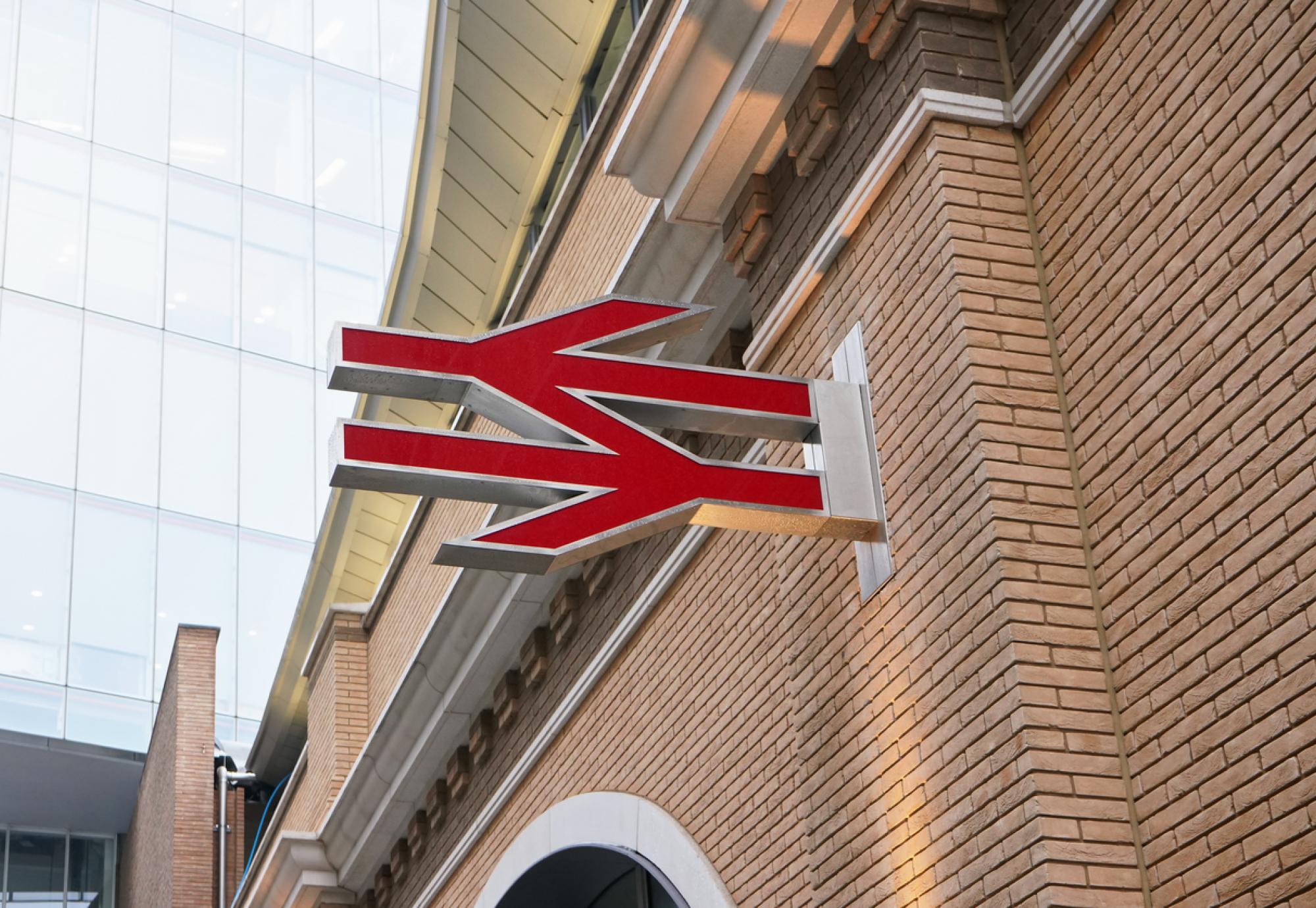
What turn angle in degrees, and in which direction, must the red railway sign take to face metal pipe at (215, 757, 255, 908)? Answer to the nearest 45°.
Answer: approximately 180°

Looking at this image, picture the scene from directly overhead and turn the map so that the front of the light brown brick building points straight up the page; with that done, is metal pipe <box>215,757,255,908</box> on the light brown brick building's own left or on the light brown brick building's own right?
on the light brown brick building's own right

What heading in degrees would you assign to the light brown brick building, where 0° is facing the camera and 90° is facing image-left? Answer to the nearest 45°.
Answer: approximately 45°

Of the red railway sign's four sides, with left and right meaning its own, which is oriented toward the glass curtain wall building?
back

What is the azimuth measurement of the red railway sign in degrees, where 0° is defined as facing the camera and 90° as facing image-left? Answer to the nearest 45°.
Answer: approximately 0°
